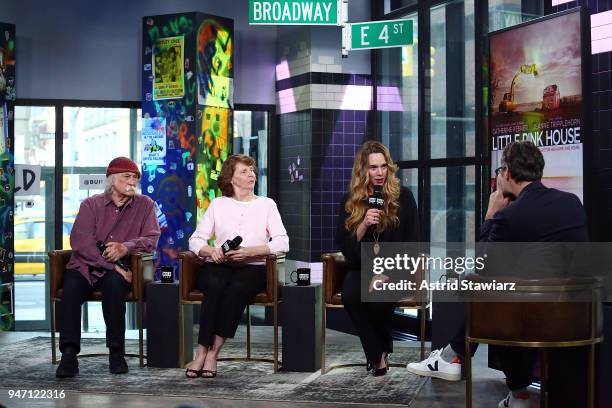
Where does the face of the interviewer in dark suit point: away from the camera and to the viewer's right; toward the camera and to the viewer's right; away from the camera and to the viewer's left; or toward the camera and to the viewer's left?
away from the camera and to the viewer's left

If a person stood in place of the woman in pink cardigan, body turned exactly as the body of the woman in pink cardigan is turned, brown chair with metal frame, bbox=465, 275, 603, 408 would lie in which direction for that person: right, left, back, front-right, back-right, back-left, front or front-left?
front-left

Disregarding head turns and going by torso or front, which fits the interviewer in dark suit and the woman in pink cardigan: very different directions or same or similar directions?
very different directions

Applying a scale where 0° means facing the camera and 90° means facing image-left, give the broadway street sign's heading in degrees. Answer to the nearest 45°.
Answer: approximately 0°

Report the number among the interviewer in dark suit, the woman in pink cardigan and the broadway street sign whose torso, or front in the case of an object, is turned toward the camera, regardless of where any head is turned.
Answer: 2

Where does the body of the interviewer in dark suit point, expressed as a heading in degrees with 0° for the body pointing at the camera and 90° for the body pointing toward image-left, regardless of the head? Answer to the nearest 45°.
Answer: approximately 135°

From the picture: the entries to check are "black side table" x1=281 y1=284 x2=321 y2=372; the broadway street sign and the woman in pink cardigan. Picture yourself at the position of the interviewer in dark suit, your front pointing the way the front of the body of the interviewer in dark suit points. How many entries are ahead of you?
3

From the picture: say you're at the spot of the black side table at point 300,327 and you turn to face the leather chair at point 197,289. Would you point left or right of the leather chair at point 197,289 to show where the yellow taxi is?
right

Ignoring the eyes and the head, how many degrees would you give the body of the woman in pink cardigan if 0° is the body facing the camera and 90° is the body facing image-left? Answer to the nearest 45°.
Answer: approximately 0°

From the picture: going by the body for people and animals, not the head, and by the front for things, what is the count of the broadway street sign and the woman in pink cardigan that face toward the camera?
2

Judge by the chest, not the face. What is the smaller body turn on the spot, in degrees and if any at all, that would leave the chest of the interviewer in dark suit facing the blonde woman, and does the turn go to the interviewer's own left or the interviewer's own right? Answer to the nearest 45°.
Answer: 0° — they already face them
